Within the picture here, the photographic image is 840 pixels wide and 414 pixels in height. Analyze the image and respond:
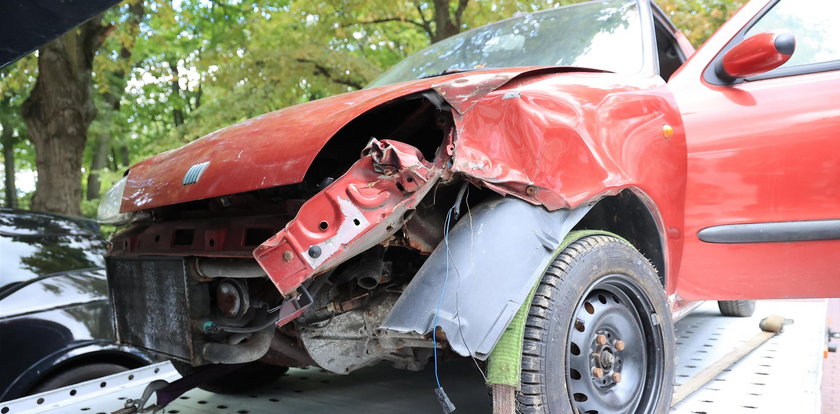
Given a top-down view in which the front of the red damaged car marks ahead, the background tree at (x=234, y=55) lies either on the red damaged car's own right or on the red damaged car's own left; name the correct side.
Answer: on the red damaged car's own right

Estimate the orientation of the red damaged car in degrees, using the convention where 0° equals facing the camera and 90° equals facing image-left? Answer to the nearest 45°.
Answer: approximately 45°
